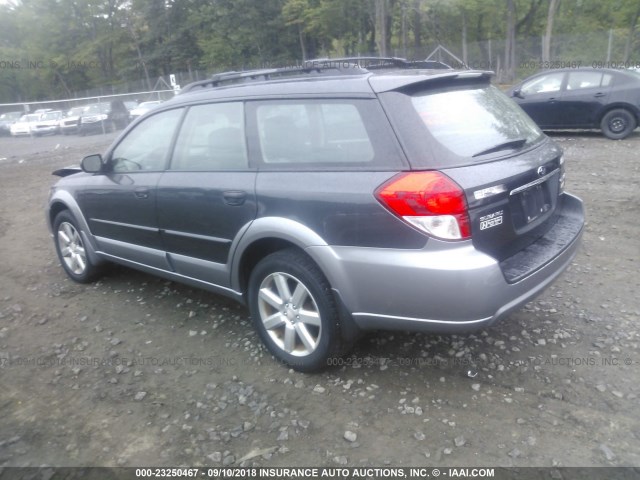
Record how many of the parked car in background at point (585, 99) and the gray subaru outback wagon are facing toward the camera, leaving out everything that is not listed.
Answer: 0

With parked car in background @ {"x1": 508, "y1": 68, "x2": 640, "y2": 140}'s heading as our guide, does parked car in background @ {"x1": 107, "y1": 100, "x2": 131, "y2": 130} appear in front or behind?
in front

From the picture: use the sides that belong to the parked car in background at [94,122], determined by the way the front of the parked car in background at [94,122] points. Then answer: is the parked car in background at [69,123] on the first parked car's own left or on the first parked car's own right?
on the first parked car's own right

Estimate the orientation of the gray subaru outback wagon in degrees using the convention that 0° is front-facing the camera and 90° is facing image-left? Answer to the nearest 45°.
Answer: approximately 135°

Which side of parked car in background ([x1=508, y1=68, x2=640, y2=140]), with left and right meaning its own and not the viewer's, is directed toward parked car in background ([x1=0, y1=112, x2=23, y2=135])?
front

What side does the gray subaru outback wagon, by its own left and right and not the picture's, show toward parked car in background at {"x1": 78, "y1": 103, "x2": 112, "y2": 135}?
front

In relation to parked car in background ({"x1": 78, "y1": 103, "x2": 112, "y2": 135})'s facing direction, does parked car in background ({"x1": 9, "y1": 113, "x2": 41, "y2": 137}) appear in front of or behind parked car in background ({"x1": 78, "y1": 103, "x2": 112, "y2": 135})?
in front

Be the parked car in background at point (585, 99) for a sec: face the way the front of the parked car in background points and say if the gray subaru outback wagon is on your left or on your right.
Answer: on your left

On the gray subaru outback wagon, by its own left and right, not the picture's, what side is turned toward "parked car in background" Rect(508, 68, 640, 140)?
right

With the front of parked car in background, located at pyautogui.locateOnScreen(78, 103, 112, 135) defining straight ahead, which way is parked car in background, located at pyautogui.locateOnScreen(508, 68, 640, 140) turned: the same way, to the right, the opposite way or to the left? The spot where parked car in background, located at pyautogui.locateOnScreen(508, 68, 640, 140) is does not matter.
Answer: to the right

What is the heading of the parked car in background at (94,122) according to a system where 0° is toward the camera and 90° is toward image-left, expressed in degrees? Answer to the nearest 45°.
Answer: approximately 45°

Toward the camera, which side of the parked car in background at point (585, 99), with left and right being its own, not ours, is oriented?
left
